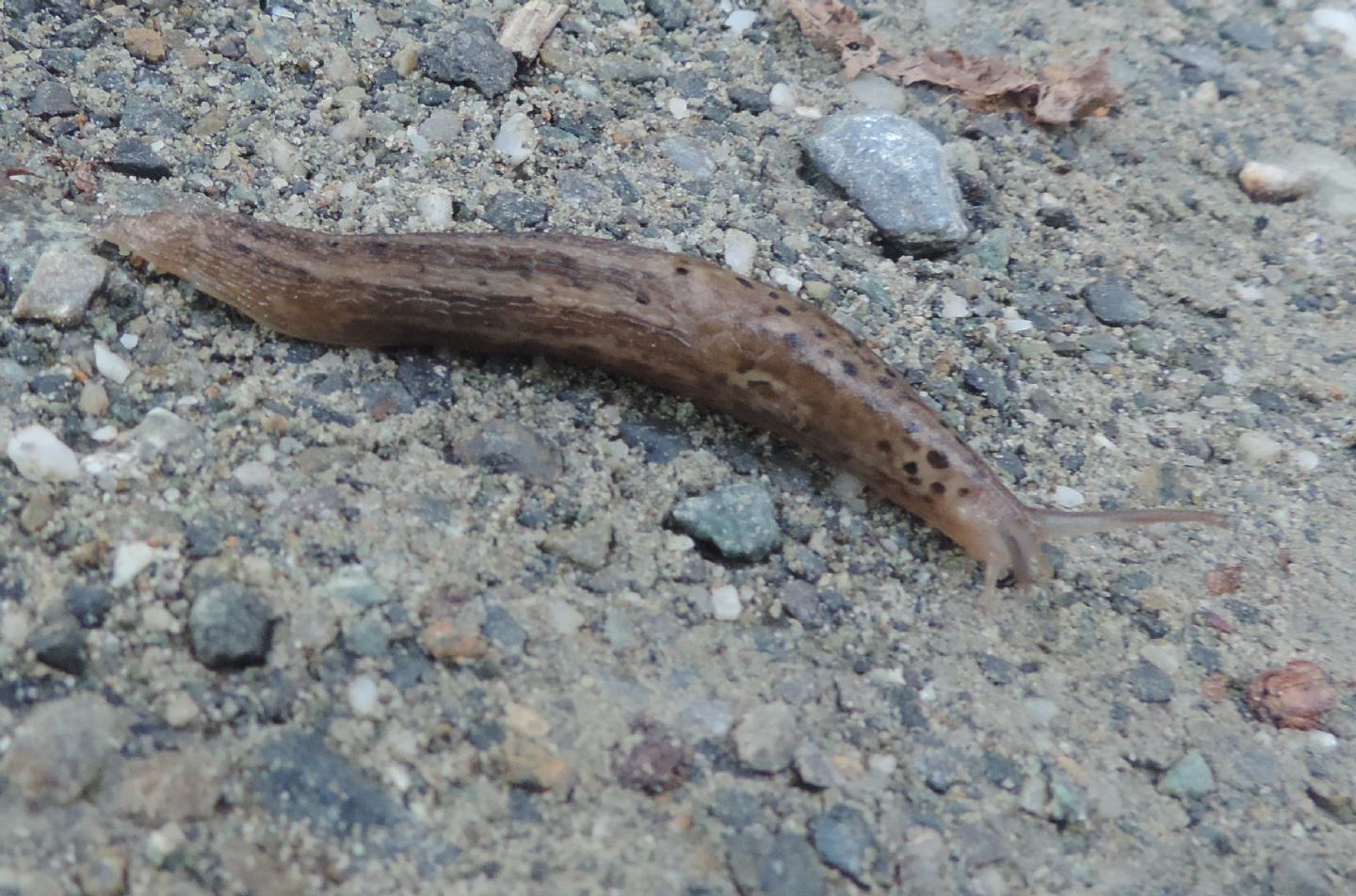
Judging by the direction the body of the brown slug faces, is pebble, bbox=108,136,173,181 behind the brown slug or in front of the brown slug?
behind

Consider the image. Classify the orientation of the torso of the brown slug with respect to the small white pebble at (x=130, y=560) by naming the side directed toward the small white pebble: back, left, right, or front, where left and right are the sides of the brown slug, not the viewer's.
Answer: right

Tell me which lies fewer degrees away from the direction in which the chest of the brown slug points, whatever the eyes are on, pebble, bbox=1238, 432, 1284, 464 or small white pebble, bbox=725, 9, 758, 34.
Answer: the pebble

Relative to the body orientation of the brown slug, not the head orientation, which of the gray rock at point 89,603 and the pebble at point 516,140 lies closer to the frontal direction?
the gray rock

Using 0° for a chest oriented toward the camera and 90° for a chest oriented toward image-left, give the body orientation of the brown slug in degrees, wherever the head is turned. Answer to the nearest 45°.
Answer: approximately 315°

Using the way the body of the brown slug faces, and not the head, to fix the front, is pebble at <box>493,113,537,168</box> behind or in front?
behind

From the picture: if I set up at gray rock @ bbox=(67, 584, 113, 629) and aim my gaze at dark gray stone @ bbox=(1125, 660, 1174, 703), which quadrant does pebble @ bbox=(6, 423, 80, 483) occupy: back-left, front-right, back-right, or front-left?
back-left

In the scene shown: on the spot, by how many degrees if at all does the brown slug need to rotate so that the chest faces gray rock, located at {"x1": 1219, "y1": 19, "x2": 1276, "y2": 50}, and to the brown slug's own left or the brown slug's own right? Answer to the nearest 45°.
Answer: approximately 90° to the brown slug's own left

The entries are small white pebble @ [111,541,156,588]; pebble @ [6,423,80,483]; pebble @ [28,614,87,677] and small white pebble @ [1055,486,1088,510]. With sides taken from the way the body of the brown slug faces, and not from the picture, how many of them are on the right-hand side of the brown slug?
3

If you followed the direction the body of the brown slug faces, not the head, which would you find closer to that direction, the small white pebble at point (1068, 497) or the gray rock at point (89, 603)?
the small white pebble

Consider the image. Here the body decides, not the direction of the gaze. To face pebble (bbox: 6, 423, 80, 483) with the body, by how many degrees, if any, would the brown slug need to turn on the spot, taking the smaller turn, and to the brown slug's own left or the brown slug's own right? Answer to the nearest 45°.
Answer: approximately 90° to the brown slug's own right

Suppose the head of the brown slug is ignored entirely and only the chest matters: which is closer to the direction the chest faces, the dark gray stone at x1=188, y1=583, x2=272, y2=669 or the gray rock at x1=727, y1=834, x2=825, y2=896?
the gray rock
